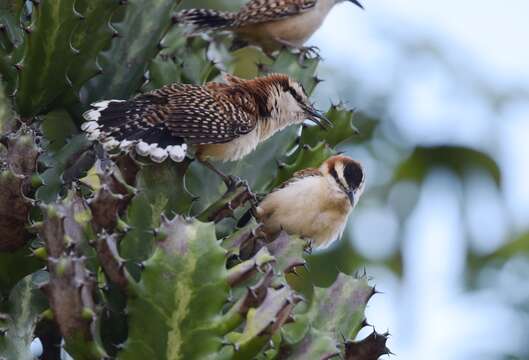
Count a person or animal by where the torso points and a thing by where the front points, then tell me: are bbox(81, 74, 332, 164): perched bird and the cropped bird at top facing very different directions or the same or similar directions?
same or similar directions

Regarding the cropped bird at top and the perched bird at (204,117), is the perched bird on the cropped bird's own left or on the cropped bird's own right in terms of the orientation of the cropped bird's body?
on the cropped bird's own right

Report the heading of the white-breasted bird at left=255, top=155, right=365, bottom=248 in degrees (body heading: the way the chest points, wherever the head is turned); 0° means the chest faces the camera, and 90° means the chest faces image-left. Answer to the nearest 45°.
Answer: approximately 315°

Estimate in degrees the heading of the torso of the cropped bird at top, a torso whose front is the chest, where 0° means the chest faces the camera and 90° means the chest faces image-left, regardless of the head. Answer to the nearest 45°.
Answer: approximately 270°

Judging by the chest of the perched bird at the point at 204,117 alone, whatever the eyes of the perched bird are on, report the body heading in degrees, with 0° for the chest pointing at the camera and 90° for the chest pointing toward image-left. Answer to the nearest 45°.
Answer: approximately 270°

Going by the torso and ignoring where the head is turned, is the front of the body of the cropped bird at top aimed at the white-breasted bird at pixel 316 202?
no

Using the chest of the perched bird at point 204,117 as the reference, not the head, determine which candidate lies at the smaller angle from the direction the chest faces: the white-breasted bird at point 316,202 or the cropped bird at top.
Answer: the white-breasted bird

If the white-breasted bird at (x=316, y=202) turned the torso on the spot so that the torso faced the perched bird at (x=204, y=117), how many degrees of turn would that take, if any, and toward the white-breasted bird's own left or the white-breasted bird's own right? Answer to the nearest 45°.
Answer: approximately 135° to the white-breasted bird's own right

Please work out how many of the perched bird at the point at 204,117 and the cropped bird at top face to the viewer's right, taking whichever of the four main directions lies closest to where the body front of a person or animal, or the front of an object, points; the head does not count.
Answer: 2
